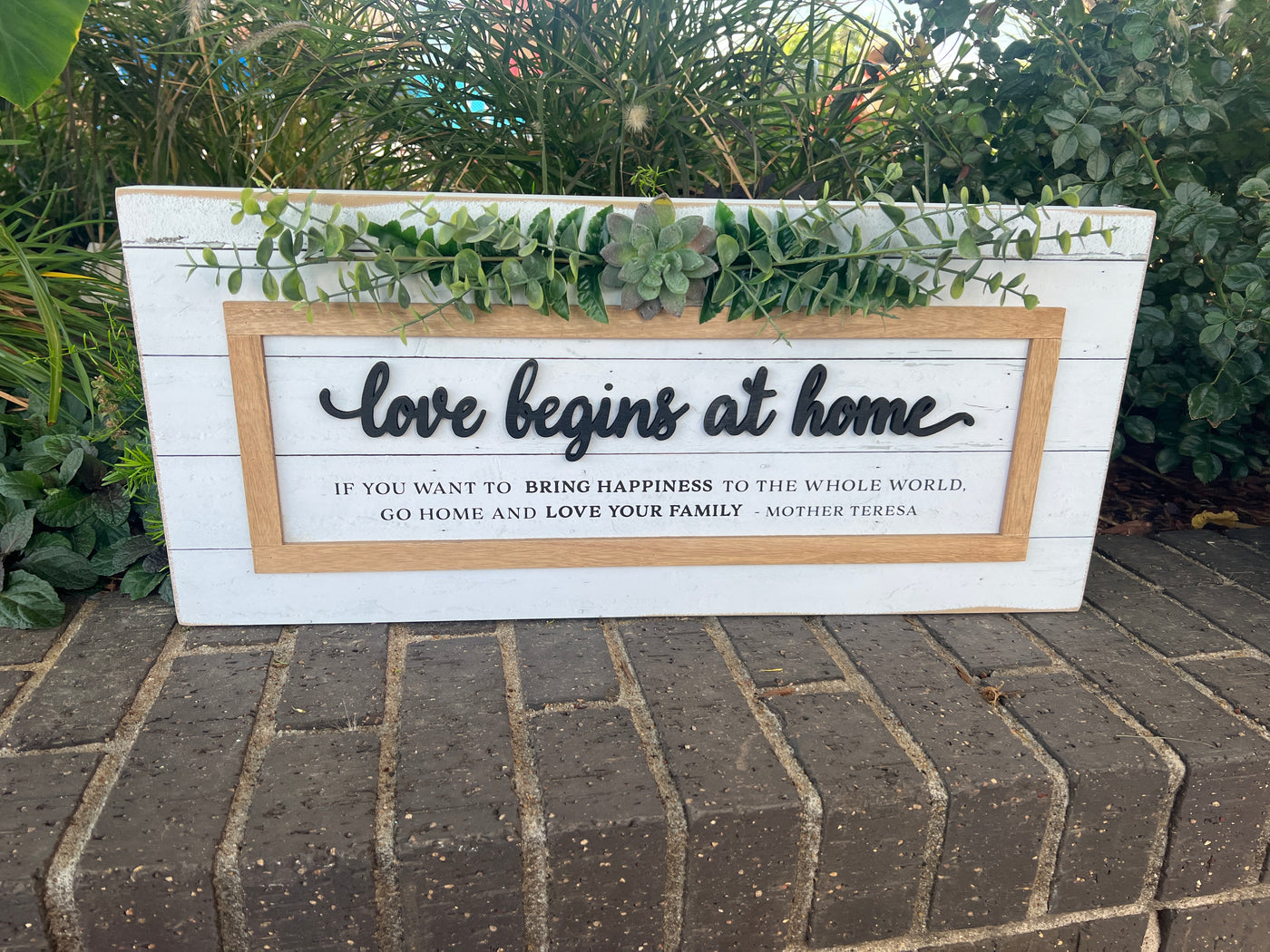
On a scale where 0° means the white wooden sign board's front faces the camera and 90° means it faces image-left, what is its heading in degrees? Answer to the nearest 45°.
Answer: approximately 0°

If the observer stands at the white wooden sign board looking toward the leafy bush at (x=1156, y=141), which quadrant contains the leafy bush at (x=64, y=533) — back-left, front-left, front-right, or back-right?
back-left

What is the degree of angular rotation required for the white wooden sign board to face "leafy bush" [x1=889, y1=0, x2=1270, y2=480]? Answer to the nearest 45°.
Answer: approximately 135° to its left

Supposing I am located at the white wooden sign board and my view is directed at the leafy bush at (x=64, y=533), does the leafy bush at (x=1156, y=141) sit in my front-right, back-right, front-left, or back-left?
back-right

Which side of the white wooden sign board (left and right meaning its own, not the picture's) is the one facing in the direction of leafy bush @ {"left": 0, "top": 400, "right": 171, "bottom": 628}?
right
